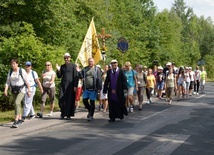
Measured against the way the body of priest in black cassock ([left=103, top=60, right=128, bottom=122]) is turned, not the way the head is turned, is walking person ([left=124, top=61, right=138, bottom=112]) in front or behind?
behind

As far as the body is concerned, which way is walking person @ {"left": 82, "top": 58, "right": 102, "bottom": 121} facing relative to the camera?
toward the camera

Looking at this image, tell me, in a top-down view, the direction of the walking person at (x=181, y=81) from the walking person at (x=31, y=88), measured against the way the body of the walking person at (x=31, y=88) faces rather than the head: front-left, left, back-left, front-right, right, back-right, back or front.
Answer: back

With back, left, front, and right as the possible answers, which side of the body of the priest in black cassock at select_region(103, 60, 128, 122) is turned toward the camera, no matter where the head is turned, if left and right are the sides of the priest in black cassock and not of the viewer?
front

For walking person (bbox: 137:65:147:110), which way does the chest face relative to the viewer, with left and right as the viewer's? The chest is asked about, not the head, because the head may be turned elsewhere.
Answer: facing the viewer and to the left of the viewer

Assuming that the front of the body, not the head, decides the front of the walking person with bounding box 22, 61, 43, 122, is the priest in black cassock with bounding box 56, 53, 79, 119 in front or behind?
behind

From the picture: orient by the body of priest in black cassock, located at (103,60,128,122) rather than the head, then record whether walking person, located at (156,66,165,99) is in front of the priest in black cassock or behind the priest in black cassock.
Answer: behind

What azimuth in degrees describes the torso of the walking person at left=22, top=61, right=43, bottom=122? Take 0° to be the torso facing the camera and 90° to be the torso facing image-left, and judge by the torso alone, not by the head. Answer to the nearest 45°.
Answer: approximately 45°

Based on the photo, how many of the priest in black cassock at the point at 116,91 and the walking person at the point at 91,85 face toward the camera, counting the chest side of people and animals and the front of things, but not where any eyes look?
2
